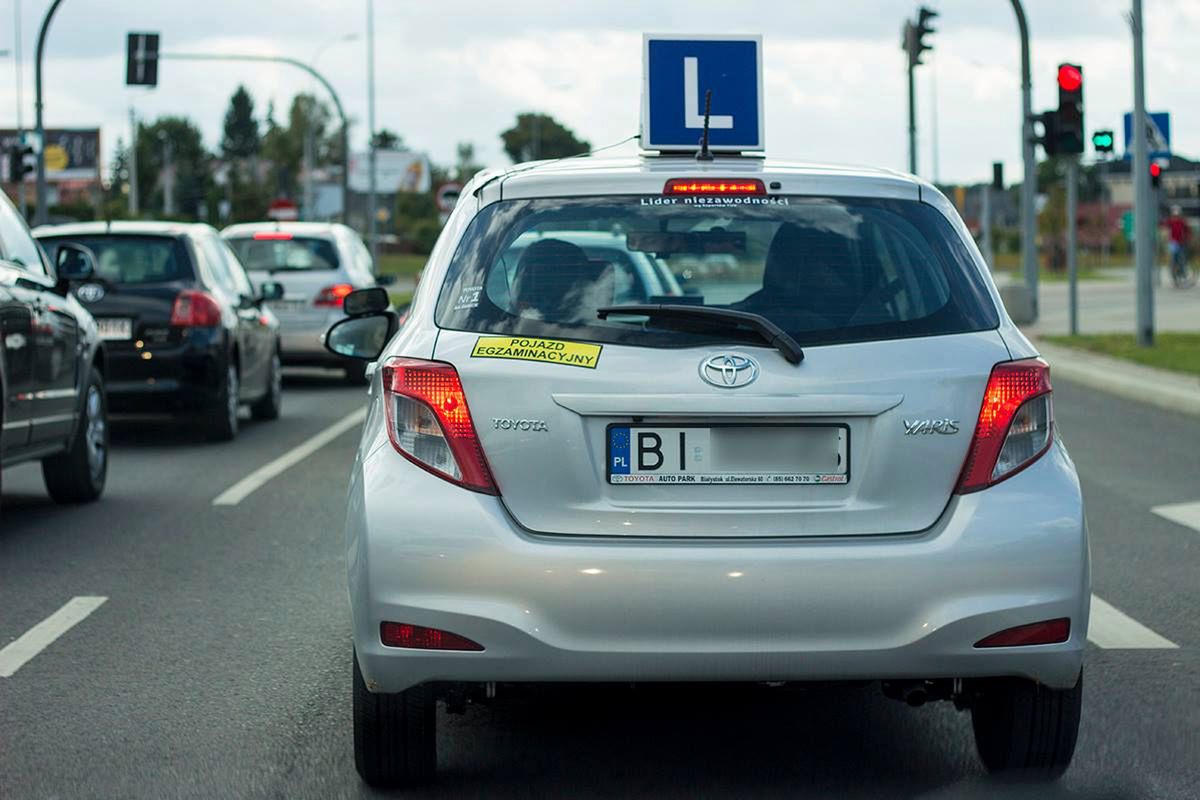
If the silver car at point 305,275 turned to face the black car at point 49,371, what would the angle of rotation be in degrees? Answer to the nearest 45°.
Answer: approximately 180°

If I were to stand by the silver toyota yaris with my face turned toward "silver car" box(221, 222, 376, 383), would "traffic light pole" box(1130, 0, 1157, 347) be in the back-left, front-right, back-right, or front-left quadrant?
front-right

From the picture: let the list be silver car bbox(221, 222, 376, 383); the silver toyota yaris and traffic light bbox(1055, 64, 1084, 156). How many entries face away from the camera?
2

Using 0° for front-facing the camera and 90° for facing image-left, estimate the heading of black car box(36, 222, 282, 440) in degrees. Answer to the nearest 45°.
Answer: approximately 180°

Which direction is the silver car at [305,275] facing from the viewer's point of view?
away from the camera

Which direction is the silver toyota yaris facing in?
away from the camera

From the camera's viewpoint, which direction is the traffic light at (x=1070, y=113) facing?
toward the camera

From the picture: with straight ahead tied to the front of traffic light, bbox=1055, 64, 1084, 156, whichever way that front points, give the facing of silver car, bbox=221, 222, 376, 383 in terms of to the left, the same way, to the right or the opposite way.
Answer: the opposite way

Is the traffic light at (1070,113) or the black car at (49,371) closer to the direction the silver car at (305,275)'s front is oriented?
the traffic light

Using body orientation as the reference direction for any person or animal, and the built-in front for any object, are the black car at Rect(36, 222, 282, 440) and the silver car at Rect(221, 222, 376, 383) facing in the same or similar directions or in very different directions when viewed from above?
same or similar directions

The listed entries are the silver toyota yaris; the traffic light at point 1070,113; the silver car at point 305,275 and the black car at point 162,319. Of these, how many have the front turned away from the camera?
3

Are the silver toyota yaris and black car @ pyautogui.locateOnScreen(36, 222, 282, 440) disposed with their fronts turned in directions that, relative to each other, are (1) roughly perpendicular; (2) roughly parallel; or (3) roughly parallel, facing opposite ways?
roughly parallel

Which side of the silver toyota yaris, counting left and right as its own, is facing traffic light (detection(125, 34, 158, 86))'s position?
front
